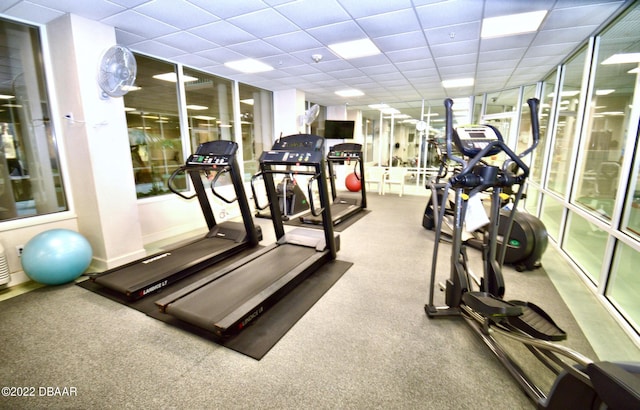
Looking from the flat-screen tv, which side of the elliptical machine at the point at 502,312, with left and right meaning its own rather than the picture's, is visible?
front

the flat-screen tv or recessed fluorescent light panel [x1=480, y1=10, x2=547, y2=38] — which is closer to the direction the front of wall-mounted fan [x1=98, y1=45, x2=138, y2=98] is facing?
the recessed fluorescent light panel

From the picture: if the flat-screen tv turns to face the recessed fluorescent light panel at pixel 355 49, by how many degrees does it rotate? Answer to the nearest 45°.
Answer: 0° — it already faces it

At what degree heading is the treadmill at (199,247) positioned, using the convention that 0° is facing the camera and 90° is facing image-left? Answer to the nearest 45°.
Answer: approximately 225°

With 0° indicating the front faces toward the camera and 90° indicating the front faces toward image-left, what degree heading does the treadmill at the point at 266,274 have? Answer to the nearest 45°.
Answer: approximately 225°

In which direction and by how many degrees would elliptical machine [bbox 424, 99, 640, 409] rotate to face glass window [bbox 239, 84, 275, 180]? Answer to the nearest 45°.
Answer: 0° — it already faces it

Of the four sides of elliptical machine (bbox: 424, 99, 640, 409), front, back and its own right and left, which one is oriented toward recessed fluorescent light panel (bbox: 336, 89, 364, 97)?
front
